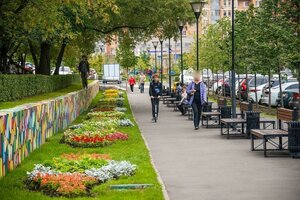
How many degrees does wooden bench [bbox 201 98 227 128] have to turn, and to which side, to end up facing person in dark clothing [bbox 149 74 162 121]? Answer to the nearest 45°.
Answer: approximately 45° to its right

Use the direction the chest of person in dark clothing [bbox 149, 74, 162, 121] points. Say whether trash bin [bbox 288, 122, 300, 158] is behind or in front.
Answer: in front

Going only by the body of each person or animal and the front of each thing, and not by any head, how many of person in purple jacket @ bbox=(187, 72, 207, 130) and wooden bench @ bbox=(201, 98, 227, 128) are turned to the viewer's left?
1

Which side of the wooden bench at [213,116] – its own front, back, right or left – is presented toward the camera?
left

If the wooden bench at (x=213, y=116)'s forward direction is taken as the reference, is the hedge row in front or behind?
in front

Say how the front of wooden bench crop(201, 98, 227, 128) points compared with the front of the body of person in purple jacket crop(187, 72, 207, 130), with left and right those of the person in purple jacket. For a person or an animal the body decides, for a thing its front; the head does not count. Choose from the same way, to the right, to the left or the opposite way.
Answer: to the right

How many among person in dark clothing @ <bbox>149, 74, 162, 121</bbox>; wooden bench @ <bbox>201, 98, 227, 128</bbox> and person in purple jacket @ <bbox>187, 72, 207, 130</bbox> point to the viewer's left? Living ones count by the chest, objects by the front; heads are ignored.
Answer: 1

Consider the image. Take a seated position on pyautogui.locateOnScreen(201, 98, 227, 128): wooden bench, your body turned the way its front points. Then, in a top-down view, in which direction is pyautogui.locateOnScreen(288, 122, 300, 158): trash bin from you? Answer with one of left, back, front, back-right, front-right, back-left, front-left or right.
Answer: left

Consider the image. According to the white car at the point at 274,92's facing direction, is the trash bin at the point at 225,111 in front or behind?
in front

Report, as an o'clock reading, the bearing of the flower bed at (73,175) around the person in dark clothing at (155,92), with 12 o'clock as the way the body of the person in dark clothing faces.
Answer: The flower bed is roughly at 12 o'clock from the person in dark clothing.

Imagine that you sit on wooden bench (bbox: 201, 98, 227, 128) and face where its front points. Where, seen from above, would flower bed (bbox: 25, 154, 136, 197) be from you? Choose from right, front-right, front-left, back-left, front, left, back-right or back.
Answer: left
